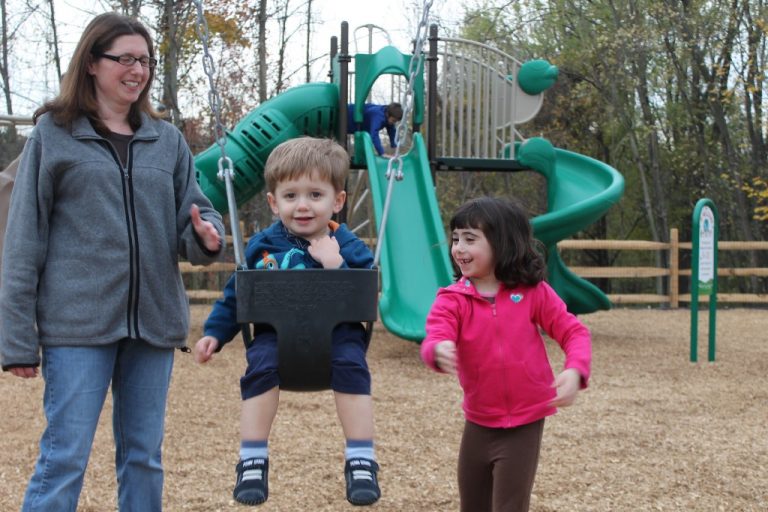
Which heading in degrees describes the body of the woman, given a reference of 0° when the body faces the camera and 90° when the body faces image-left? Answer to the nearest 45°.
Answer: approximately 315°

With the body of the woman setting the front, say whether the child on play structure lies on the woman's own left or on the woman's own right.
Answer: on the woman's own left

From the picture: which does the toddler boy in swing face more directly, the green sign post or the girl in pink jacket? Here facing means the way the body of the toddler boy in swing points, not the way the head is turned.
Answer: the girl in pink jacket

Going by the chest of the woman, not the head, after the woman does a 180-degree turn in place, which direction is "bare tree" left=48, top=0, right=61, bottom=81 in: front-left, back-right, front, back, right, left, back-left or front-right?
front-right

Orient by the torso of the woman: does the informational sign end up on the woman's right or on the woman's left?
on the woman's left

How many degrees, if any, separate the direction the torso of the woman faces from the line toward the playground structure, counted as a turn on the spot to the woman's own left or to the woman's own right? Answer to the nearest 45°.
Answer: approximately 90° to the woman's own left

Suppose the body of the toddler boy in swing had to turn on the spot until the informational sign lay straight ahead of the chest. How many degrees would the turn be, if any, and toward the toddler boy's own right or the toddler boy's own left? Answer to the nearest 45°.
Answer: approximately 135° to the toddler boy's own left

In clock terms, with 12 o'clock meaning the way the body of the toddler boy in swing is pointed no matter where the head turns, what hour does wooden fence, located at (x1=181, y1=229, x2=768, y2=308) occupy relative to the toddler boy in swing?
The wooden fence is roughly at 7 o'clock from the toddler boy in swing.

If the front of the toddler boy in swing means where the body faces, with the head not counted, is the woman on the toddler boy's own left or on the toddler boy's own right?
on the toddler boy's own right

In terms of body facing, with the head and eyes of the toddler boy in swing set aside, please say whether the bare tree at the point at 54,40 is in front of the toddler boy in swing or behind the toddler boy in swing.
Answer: behind

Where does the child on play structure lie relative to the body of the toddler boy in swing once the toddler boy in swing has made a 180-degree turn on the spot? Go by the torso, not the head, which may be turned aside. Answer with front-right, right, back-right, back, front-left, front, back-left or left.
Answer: front
